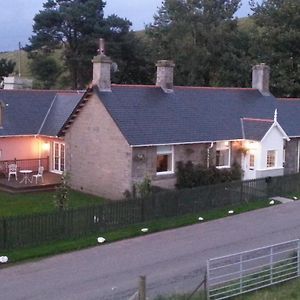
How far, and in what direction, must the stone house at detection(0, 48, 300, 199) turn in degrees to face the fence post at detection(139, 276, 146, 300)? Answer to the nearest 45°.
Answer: approximately 45° to its right

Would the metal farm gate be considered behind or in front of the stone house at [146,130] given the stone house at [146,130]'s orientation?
in front

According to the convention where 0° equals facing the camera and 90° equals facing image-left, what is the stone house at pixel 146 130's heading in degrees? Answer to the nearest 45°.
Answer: approximately 315°
